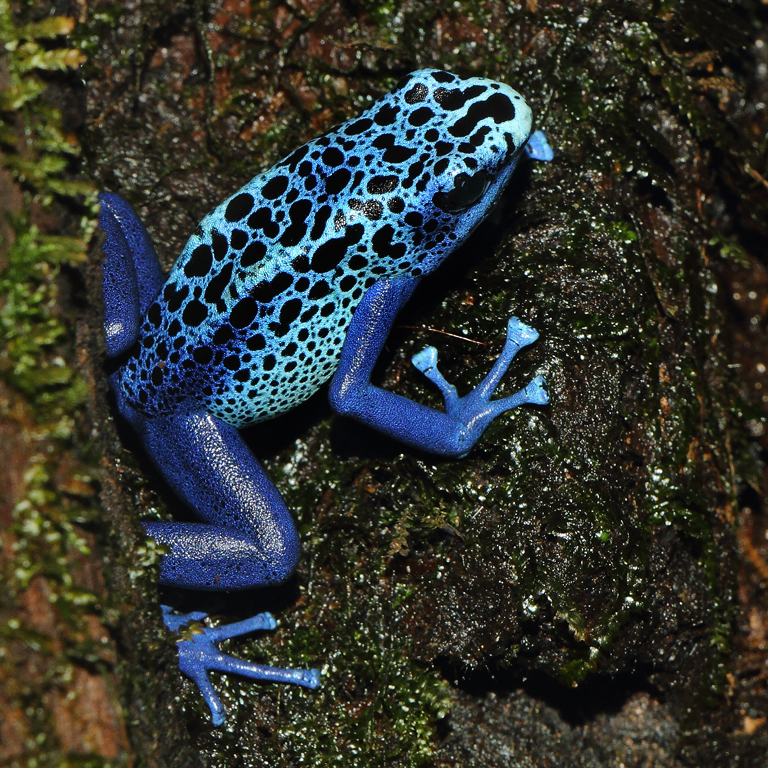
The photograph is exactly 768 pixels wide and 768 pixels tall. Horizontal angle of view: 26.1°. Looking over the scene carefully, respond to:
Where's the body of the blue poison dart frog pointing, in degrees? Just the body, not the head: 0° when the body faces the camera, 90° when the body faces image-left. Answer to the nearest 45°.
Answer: approximately 225°
